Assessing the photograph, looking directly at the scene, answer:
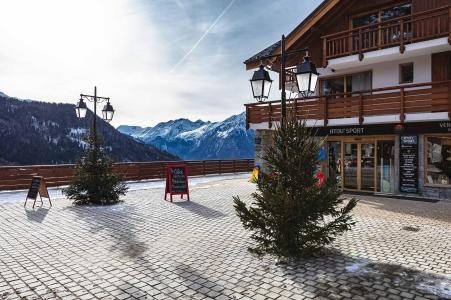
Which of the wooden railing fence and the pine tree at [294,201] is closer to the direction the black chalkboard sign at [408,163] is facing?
the pine tree

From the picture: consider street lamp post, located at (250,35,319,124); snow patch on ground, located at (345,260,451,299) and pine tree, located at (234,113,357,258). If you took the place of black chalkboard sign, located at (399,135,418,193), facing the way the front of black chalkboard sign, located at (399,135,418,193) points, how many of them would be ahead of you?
3

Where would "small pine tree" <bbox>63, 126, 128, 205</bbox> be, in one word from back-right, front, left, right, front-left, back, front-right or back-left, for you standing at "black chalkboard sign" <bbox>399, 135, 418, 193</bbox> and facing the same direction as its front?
front-right

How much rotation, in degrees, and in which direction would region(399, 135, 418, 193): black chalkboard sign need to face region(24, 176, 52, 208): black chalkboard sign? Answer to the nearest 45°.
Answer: approximately 45° to its right

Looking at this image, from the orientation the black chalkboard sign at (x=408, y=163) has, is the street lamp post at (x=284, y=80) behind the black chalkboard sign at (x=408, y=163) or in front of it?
in front

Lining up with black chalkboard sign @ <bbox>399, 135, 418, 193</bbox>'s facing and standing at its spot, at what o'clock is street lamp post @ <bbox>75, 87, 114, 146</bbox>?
The street lamp post is roughly at 2 o'clock from the black chalkboard sign.

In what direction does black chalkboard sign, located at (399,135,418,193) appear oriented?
toward the camera

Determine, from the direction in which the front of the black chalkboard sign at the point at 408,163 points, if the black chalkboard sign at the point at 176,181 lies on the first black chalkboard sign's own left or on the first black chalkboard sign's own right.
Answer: on the first black chalkboard sign's own right

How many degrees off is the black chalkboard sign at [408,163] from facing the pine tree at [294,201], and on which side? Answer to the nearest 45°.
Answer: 0° — it already faces it

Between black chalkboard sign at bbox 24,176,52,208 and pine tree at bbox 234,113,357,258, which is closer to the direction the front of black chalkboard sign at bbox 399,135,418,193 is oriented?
the pine tree

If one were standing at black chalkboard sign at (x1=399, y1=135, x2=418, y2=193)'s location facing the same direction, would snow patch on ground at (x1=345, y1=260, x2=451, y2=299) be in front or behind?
in front

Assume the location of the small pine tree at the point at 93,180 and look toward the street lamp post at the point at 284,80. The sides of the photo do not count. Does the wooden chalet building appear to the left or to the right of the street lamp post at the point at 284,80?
left

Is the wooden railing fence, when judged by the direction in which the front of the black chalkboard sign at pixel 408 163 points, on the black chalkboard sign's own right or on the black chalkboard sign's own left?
on the black chalkboard sign's own right
